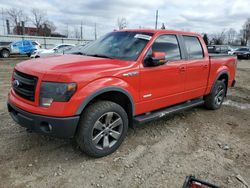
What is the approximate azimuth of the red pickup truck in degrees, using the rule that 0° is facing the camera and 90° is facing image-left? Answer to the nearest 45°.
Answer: approximately 45°

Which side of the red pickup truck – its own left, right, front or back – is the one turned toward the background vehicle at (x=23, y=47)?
right

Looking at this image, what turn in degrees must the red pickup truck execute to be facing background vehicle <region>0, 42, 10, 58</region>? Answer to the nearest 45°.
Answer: approximately 90° to its right
